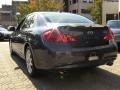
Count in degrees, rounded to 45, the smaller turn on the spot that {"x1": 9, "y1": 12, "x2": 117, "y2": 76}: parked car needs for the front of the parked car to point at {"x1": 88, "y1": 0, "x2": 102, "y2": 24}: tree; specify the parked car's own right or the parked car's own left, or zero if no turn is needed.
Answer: approximately 45° to the parked car's own right

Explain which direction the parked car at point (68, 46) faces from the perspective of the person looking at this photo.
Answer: facing away from the viewer and to the left of the viewer

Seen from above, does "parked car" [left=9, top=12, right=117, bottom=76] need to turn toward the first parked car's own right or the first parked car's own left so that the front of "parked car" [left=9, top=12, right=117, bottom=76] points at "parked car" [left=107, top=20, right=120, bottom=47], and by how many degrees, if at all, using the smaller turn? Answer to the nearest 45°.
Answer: approximately 45° to the first parked car's own right
